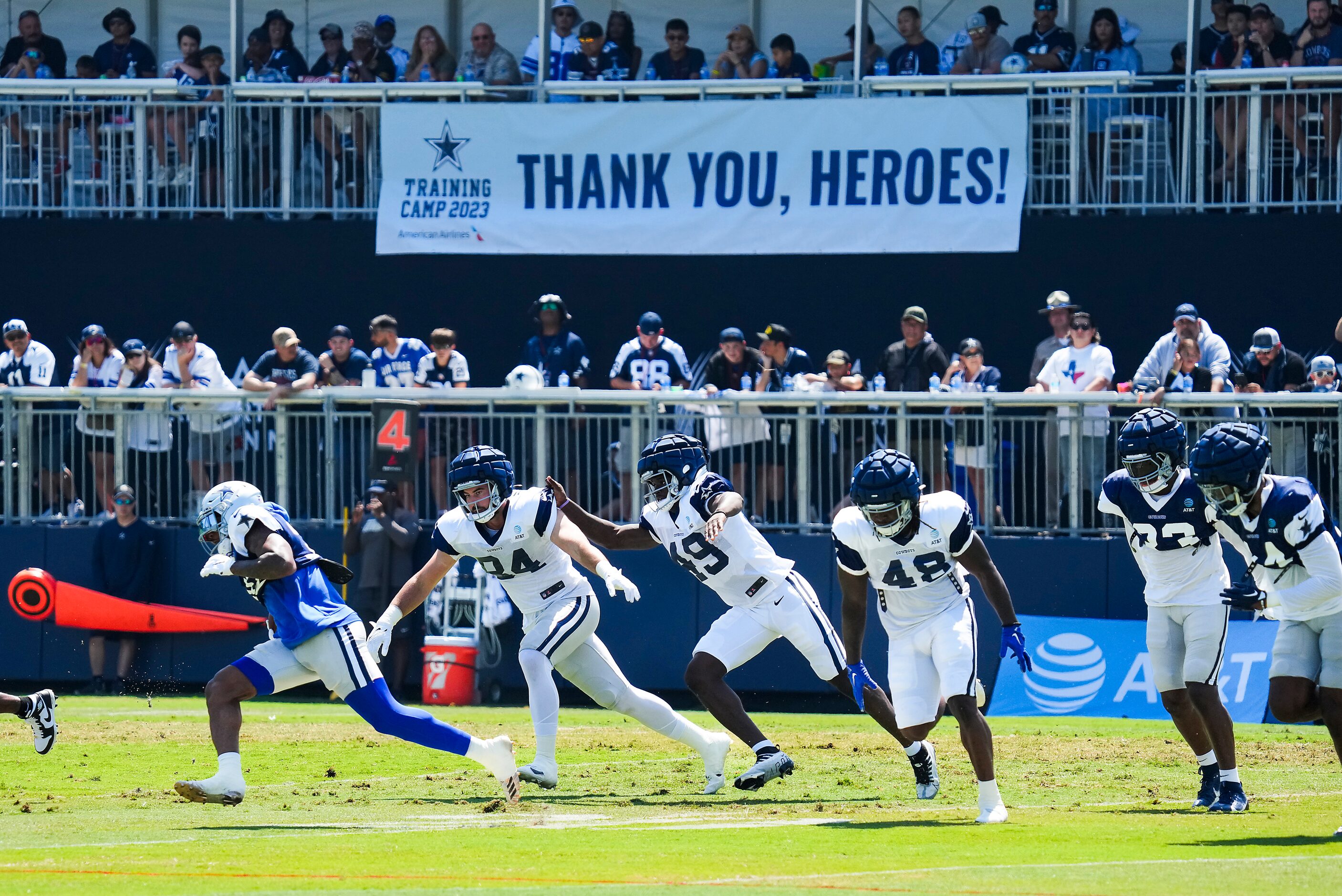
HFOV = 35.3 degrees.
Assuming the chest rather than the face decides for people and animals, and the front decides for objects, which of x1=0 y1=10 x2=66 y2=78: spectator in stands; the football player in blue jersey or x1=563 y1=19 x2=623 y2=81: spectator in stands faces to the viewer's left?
the football player in blue jersey

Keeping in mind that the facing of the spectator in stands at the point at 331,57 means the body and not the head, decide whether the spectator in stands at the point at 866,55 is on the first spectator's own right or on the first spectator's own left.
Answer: on the first spectator's own left

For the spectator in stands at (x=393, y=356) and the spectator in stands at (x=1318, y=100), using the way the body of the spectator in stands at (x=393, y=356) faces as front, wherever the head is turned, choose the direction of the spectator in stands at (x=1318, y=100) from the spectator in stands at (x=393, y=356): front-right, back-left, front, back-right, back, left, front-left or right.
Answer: back-left

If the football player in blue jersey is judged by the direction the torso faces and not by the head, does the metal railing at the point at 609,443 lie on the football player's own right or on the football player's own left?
on the football player's own right

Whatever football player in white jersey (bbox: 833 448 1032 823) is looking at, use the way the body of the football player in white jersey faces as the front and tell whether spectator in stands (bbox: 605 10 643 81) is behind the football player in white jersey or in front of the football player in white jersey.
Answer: behind

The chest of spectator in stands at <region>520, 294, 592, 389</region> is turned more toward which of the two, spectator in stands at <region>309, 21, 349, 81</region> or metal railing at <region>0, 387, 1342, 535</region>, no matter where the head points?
the metal railing
